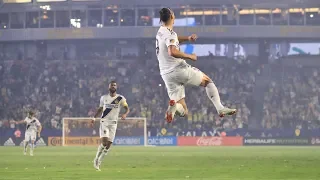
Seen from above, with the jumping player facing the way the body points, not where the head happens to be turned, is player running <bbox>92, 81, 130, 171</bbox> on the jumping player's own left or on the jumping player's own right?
on the jumping player's own left

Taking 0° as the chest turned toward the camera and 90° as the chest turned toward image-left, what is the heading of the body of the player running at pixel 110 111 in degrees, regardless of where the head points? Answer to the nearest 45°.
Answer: approximately 0°

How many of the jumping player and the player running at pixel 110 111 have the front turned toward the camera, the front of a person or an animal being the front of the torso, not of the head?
1
